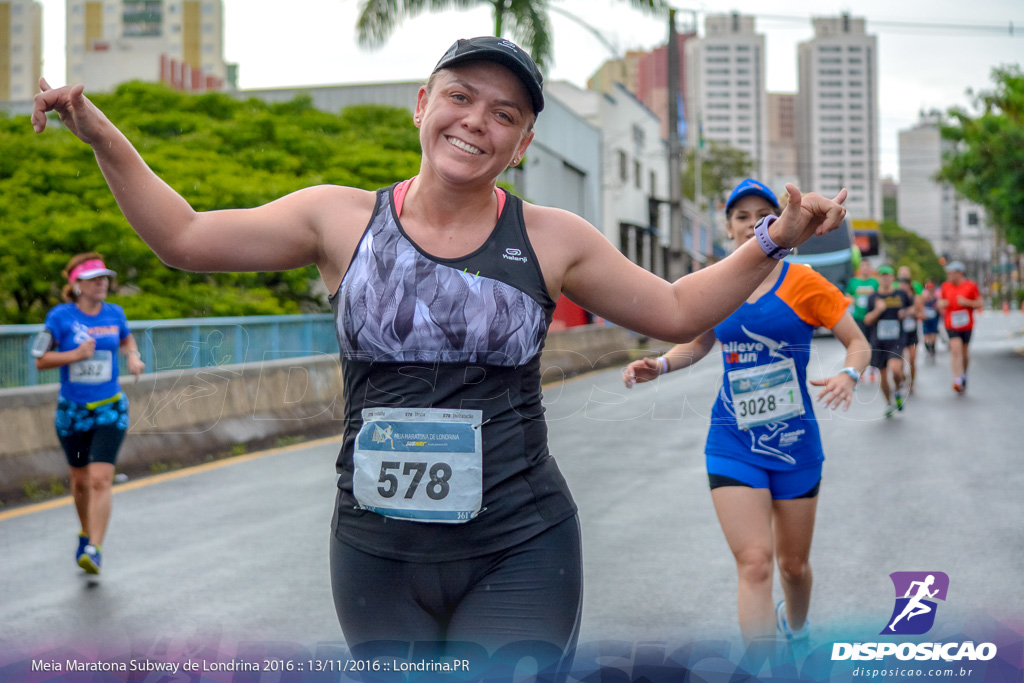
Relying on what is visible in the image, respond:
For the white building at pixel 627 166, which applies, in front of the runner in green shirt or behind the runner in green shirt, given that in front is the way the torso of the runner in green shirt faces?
behind

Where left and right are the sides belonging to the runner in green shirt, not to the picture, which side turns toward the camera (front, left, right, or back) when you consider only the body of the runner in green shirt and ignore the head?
front

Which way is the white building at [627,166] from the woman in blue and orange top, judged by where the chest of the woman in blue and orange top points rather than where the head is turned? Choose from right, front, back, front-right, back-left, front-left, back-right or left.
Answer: back

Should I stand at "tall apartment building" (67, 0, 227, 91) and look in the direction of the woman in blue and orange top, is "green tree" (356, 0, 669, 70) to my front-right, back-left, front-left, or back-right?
front-left

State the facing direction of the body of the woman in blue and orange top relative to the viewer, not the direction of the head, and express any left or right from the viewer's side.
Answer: facing the viewer

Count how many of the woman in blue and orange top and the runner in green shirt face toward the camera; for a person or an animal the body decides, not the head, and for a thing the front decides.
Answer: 2

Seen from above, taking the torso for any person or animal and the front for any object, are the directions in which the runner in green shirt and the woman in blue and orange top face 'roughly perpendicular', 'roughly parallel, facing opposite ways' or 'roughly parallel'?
roughly parallel
